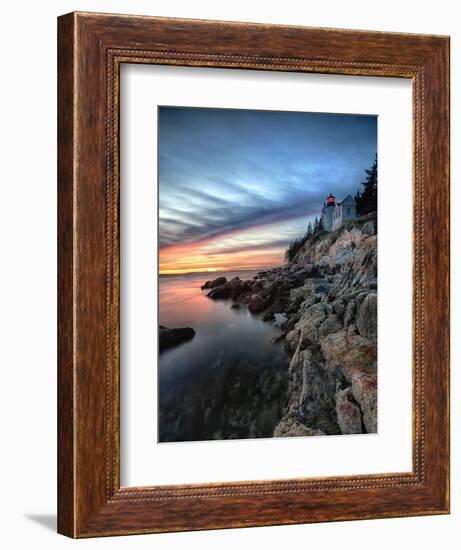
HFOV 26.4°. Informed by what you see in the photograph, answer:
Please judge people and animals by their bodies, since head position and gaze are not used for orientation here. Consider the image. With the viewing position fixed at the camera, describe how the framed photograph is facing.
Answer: facing the viewer and to the right of the viewer
